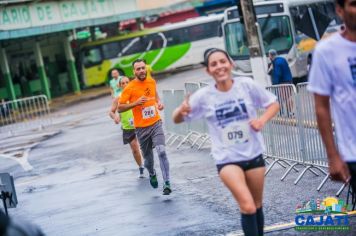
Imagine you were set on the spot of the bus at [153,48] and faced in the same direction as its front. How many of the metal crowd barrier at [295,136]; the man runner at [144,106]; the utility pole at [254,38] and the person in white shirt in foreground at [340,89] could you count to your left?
4

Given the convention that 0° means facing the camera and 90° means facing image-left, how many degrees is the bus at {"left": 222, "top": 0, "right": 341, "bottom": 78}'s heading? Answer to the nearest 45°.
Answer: approximately 45°

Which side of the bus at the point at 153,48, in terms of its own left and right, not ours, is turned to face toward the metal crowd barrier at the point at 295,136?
left

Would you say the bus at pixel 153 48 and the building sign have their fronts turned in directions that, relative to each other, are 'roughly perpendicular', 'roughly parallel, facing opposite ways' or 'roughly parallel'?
roughly perpendicular

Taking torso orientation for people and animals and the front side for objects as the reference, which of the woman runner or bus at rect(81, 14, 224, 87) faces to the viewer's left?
the bus

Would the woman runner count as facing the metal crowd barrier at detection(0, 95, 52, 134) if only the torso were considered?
no

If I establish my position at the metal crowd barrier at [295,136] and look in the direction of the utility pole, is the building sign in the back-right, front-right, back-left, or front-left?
front-left

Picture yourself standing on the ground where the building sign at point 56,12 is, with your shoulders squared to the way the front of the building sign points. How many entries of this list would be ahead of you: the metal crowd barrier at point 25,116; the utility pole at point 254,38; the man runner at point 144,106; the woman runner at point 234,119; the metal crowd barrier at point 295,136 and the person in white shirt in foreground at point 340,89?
6

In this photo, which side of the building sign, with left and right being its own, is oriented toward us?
front

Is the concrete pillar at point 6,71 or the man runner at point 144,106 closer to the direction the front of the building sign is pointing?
the man runner

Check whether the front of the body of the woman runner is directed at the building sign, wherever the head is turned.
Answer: no

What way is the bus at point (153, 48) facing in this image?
to the viewer's left

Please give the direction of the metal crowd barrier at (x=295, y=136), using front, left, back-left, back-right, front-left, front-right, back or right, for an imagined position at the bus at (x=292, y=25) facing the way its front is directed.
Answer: front-left

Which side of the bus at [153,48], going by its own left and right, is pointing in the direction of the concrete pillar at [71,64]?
front

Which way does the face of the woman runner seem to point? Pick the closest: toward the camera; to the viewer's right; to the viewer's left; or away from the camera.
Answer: toward the camera

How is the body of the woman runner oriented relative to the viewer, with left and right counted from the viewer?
facing the viewer

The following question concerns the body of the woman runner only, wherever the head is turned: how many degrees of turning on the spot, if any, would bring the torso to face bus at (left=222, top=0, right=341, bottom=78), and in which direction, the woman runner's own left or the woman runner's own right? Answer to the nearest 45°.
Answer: approximately 180°
